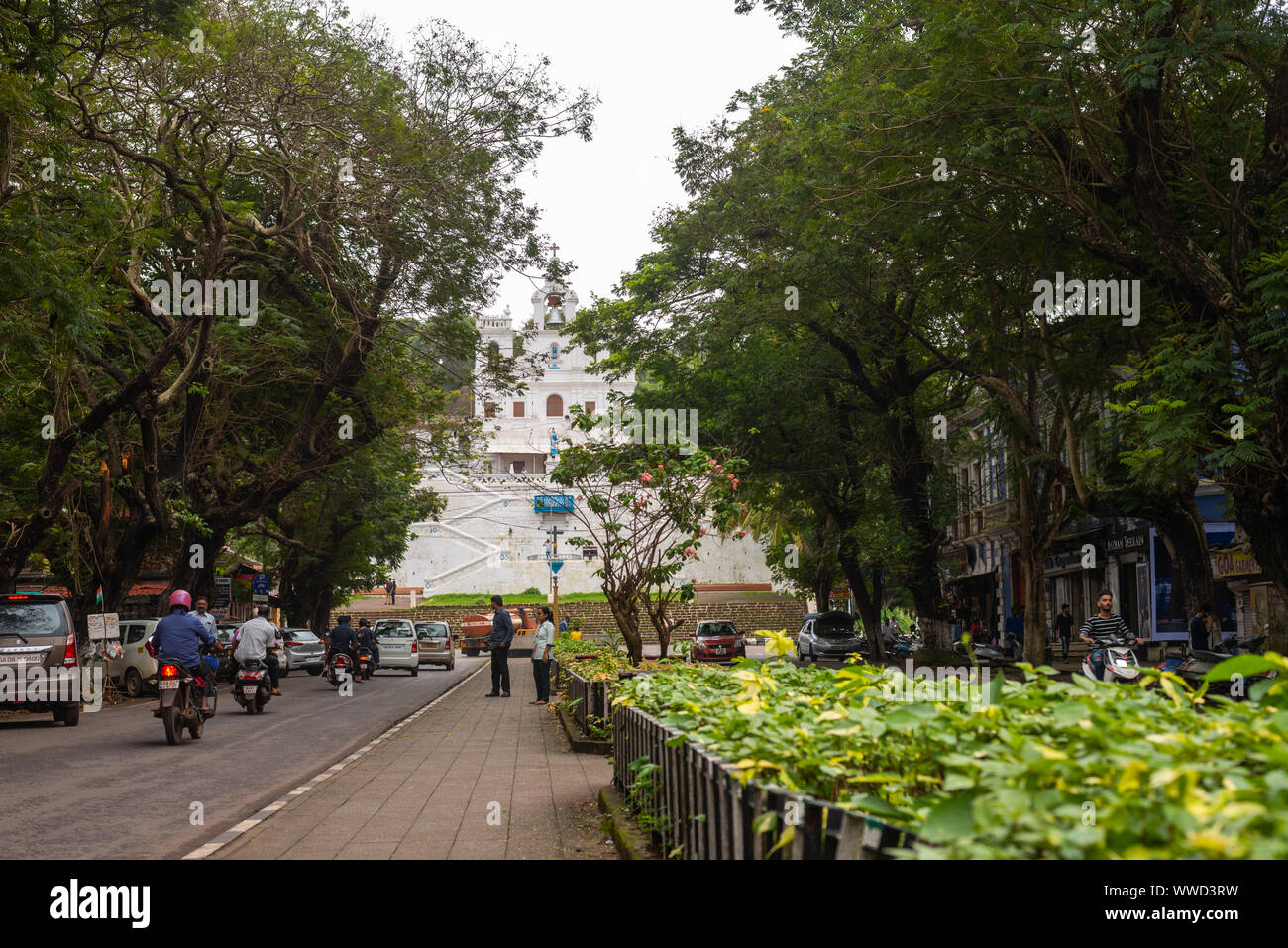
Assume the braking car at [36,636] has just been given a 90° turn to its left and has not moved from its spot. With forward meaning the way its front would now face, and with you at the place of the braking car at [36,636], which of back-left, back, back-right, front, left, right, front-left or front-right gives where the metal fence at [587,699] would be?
back-left

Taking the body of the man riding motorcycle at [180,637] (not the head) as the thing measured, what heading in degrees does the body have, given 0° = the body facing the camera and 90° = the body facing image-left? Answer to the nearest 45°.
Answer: approximately 180°

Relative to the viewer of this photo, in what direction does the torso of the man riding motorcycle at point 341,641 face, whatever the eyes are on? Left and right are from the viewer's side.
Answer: facing away from the viewer

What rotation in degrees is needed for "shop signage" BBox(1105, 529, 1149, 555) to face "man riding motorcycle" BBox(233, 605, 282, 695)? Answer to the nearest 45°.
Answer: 0° — it already faces them

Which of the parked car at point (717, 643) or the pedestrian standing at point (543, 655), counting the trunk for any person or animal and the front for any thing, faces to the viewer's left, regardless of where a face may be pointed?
the pedestrian standing

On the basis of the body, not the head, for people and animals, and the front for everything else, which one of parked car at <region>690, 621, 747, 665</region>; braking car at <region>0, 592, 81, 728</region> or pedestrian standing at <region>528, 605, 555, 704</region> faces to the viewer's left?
the pedestrian standing

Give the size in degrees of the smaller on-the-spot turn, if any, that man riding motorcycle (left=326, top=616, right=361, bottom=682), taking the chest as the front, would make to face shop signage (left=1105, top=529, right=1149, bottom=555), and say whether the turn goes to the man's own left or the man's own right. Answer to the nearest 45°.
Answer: approximately 90° to the man's own right

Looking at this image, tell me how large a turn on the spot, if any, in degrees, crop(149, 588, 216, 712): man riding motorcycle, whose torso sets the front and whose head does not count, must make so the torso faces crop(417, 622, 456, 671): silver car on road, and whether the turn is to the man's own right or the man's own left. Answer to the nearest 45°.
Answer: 0° — they already face it

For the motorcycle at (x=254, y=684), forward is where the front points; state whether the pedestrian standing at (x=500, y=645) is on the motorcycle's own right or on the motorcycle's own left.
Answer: on the motorcycle's own right

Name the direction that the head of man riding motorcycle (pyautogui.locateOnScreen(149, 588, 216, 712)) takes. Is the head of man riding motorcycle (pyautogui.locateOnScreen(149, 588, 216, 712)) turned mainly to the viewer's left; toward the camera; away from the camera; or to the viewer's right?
away from the camera
